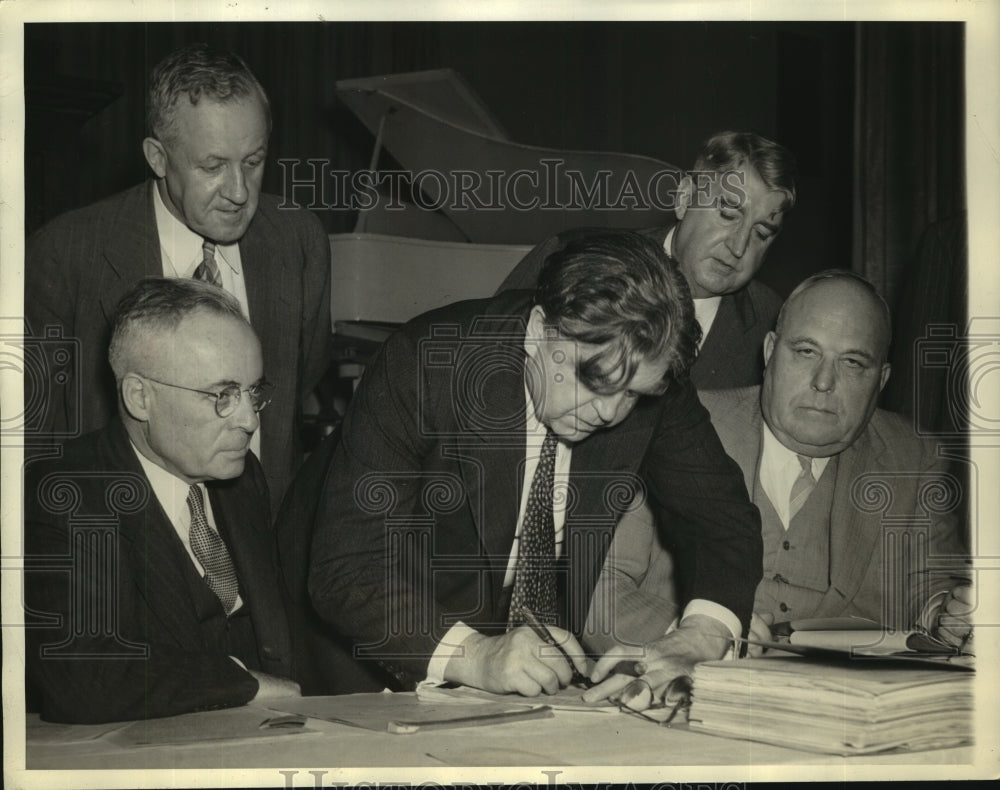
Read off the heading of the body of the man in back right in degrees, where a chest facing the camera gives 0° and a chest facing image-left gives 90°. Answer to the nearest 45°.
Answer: approximately 315°

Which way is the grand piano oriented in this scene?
to the viewer's left

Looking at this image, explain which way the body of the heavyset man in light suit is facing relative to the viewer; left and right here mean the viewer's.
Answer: facing the viewer

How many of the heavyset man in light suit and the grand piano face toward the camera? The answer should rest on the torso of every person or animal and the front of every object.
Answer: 1

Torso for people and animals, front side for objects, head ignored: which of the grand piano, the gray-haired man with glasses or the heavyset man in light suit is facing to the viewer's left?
the grand piano

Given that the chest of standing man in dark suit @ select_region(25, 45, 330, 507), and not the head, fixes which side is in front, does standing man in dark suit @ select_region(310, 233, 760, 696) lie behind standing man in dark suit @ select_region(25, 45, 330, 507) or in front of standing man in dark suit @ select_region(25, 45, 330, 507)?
in front

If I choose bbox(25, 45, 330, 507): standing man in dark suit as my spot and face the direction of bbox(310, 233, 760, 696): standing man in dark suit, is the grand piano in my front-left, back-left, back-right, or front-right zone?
front-left

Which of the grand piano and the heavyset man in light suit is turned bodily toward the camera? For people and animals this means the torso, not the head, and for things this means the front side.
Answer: the heavyset man in light suit

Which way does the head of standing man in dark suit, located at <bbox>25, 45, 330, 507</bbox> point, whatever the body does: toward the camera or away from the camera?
toward the camera

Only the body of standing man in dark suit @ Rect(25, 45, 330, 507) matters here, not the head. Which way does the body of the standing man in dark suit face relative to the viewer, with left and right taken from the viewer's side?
facing the viewer and to the right of the viewer

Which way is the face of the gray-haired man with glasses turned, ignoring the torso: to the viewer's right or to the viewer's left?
to the viewer's right

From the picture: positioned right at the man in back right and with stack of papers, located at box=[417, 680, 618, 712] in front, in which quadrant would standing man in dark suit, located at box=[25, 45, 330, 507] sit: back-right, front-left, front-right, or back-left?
front-right
